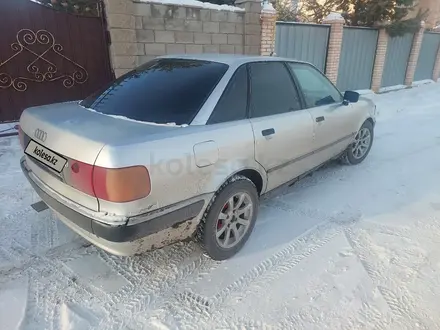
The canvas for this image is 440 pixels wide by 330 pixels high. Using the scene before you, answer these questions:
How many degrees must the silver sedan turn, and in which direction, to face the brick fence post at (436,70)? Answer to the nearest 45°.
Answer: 0° — it already faces it

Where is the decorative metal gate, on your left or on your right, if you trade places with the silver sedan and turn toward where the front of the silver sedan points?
on your left

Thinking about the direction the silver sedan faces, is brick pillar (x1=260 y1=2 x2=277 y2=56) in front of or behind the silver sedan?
in front

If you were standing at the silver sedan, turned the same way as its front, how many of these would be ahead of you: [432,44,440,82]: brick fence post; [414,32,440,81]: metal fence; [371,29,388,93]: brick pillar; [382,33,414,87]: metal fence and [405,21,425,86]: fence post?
5

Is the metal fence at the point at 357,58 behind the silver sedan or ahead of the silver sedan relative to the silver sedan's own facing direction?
ahead

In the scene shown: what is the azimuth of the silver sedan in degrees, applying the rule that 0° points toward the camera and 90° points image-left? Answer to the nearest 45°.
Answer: approximately 225°

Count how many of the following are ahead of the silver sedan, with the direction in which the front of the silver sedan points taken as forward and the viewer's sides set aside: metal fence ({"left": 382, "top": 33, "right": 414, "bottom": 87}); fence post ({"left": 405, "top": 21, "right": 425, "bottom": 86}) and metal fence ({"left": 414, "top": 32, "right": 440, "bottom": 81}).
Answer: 3

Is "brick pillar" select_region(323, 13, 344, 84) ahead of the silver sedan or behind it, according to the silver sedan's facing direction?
ahead
